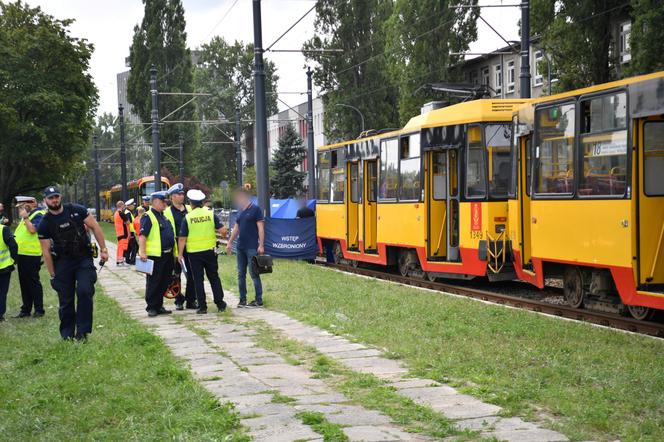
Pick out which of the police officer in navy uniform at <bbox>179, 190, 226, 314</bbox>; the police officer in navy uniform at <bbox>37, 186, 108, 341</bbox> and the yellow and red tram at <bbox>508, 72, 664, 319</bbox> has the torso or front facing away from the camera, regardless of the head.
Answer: the police officer in navy uniform at <bbox>179, 190, 226, 314</bbox>

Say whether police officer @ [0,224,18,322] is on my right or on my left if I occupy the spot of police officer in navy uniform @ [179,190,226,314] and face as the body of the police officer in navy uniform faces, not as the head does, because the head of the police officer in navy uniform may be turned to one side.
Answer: on my left

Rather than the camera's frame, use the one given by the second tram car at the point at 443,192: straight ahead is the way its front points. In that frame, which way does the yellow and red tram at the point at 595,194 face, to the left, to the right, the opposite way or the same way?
the same way

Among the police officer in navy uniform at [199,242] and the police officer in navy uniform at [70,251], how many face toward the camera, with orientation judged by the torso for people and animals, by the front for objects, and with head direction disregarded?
1

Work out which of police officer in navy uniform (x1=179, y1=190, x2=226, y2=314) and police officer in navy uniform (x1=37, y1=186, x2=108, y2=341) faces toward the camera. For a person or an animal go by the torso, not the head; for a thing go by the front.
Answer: police officer in navy uniform (x1=37, y1=186, x2=108, y2=341)

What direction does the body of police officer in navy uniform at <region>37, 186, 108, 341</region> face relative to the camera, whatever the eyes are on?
toward the camera

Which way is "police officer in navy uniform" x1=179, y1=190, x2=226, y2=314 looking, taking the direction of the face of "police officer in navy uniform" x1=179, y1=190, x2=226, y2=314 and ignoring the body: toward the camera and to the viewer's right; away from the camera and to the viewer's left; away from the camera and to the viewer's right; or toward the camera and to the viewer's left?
away from the camera and to the viewer's left

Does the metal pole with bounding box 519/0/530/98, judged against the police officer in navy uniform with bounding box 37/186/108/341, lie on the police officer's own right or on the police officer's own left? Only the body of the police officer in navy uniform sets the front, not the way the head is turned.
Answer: on the police officer's own left

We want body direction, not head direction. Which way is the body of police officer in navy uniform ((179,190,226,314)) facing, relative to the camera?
away from the camera
